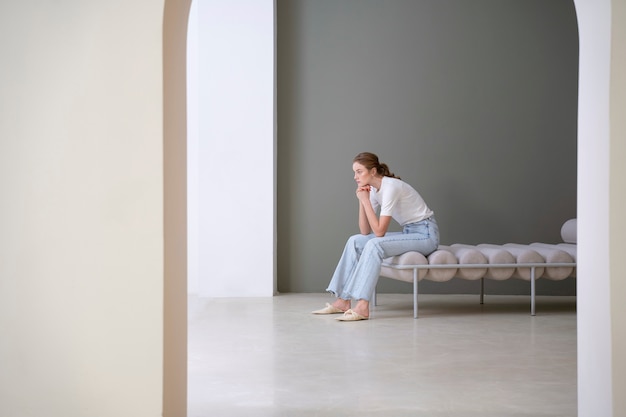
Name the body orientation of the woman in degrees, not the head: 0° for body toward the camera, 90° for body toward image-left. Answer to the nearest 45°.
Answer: approximately 90°

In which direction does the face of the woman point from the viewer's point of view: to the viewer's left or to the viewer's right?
to the viewer's left
